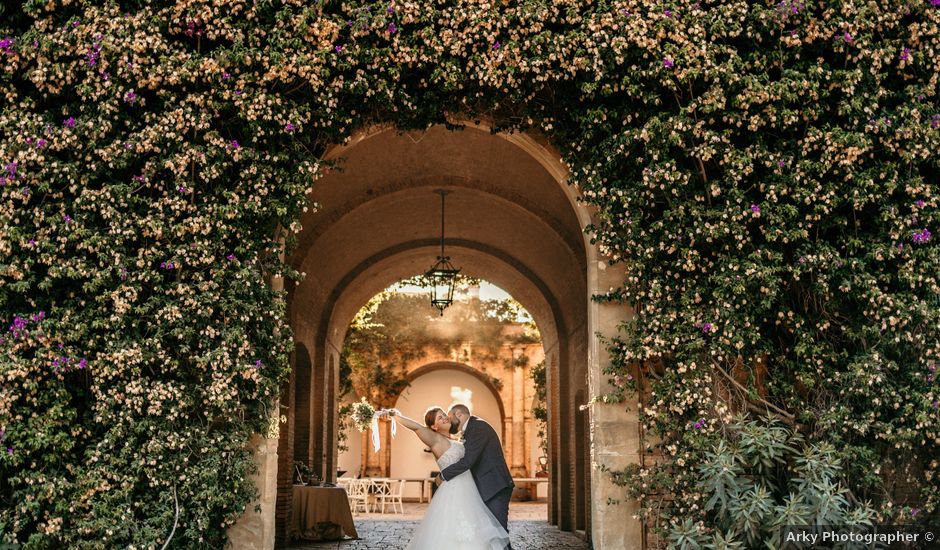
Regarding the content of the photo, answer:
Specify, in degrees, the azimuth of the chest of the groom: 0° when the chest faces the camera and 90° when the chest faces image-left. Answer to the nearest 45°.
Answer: approximately 90°

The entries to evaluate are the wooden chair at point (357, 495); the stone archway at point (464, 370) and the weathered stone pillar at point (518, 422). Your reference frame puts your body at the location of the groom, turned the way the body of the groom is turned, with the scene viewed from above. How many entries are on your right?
3

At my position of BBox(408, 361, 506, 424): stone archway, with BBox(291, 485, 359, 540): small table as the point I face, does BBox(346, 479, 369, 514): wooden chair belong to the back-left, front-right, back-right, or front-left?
front-right

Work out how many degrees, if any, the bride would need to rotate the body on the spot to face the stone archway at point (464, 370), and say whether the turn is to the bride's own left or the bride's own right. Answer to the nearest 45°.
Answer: approximately 135° to the bride's own left

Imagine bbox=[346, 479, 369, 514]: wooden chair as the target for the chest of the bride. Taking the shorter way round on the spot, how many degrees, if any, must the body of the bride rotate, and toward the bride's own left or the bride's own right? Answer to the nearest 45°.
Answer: approximately 135° to the bride's own left

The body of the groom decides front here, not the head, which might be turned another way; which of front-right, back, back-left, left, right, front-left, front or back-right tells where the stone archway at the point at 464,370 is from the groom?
right

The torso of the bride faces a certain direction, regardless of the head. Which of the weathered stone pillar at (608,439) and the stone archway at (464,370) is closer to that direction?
the weathered stone pillar

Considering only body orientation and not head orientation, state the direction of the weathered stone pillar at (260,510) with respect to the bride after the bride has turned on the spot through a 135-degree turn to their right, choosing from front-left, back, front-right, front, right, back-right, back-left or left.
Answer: front

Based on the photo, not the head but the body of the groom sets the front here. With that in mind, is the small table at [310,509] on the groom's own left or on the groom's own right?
on the groom's own right

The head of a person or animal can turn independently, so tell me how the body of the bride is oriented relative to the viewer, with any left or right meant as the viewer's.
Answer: facing the viewer and to the right of the viewer
